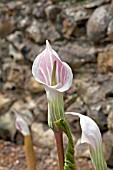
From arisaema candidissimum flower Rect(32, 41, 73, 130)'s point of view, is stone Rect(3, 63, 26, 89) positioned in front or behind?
behind

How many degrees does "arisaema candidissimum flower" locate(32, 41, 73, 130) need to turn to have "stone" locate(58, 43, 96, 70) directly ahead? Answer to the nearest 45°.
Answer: approximately 180°

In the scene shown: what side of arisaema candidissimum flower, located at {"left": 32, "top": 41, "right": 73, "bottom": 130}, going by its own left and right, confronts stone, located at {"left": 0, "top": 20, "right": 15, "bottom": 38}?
back

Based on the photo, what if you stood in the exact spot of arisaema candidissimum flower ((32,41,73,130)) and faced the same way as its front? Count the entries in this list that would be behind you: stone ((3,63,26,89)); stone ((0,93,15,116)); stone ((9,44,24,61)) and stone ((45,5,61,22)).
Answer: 4

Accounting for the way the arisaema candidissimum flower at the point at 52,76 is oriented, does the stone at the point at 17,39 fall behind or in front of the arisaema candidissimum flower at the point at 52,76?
behind

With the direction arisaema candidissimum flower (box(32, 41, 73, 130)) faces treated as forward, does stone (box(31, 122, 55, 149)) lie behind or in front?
behind

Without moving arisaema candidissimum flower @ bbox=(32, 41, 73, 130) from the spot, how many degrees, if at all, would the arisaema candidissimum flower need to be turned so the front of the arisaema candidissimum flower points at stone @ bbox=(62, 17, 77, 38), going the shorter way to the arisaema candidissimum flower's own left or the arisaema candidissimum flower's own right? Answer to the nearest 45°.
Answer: approximately 180°

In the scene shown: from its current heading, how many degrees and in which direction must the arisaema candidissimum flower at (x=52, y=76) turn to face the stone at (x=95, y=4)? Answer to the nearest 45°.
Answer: approximately 180°

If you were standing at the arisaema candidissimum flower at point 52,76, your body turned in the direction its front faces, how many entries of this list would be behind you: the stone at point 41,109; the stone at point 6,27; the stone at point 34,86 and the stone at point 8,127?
4

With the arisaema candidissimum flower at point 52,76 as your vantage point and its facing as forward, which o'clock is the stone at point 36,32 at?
The stone is roughly at 6 o'clock from the arisaema candidissimum flower.

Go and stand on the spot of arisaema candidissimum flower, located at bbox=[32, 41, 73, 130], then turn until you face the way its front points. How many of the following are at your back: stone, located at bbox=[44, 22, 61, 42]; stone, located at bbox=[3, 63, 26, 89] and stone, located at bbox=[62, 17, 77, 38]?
3

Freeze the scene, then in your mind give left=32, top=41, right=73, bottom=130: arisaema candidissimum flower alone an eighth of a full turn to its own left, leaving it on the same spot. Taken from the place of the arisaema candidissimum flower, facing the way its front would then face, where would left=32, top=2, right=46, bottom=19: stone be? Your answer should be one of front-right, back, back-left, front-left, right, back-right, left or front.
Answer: back-left

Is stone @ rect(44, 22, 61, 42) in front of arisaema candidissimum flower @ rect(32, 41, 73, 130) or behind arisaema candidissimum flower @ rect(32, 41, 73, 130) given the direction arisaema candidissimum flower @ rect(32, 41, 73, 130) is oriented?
behind

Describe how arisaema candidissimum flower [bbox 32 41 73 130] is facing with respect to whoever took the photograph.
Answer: facing the viewer
